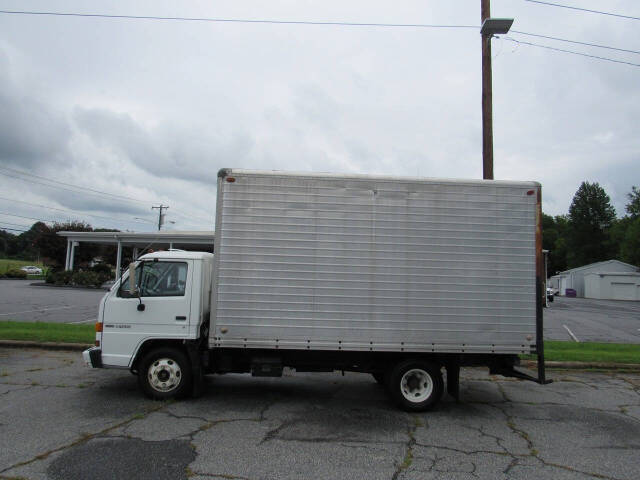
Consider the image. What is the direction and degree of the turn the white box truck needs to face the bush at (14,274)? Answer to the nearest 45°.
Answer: approximately 45° to its right

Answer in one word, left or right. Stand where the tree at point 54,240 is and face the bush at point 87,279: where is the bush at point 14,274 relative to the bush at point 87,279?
right

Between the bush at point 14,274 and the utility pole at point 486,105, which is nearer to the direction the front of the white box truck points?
the bush

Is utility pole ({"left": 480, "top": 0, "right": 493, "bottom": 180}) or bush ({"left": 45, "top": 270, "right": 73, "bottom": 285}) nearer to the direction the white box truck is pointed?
the bush

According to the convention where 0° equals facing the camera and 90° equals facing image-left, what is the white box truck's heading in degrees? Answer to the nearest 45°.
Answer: approximately 90°

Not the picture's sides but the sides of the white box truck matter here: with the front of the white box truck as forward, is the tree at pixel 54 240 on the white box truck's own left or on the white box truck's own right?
on the white box truck's own right

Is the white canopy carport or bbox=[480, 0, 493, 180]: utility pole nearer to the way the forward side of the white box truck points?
the white canopy carport

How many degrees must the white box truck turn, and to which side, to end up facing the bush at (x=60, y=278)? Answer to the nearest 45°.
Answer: approximately 45° to its right
